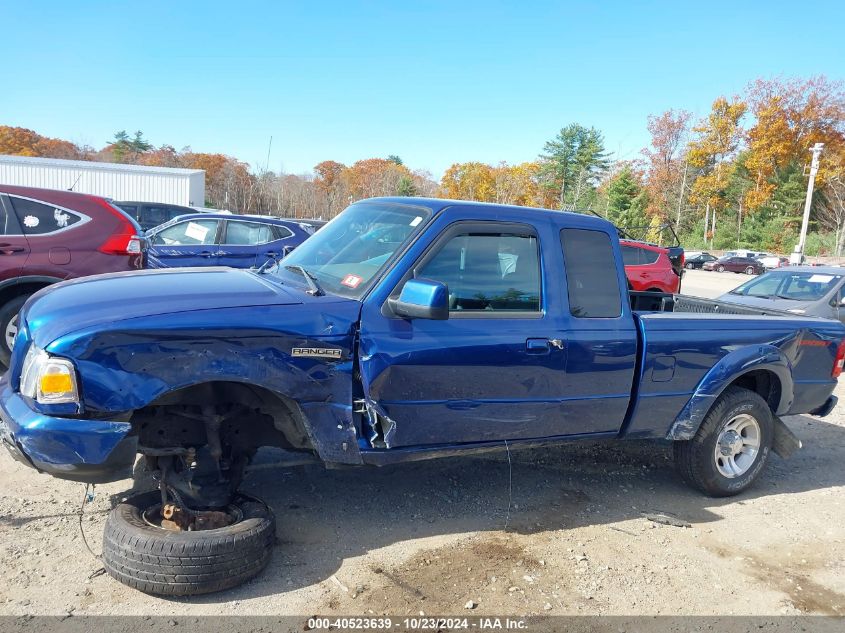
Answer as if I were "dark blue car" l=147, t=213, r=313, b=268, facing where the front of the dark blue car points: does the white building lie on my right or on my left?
on my right

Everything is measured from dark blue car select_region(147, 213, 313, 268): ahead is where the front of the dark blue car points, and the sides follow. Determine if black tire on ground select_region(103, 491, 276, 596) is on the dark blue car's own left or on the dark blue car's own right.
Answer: on the dark blue car's own left

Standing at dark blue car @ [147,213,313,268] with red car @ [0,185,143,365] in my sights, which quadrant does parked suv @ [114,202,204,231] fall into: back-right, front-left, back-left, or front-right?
back-right

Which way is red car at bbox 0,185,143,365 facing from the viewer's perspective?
to the viewer's left

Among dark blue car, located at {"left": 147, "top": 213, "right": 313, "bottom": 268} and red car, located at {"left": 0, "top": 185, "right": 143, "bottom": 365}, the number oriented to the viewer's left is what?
2

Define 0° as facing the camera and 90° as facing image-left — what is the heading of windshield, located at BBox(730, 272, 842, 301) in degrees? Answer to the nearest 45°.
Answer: approximately 45°

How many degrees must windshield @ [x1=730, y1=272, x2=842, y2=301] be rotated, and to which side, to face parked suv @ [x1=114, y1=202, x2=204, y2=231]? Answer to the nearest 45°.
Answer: approximately 45° to its right

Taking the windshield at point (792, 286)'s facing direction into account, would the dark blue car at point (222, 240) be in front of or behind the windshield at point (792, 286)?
in front

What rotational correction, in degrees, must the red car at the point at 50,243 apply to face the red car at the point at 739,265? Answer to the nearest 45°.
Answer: approximately 135° to its right
